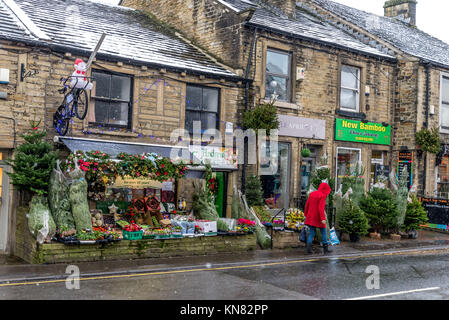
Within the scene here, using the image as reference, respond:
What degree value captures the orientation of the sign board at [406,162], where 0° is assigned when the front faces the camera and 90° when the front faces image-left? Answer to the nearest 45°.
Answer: approximately 45°
